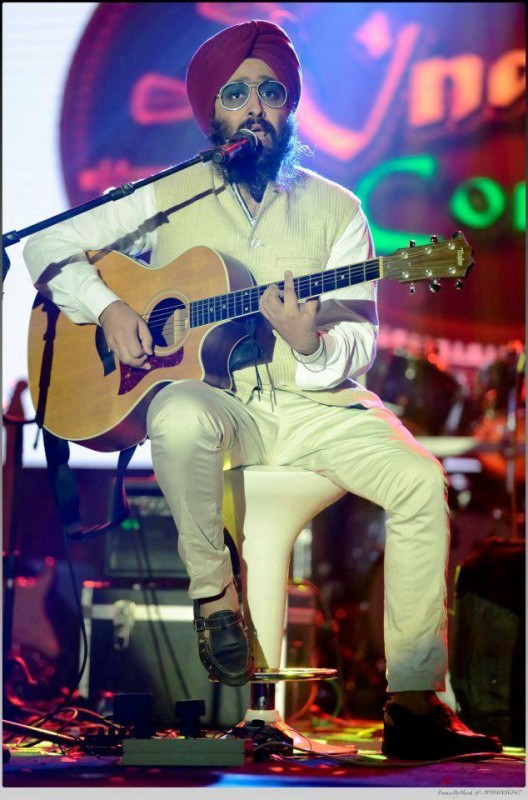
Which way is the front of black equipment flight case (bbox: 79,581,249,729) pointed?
toward the camera

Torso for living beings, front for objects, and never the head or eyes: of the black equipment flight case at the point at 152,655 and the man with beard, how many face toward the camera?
2

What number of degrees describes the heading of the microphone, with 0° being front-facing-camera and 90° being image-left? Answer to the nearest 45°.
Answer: approximately 225°

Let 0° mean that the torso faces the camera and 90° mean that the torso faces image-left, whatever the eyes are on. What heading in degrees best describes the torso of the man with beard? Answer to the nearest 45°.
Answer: approximately 0°

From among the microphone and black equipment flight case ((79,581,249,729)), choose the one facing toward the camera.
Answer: the black equipment flight case

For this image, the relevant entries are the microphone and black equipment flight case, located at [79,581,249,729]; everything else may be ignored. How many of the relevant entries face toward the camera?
1

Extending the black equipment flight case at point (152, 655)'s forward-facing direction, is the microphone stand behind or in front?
in front

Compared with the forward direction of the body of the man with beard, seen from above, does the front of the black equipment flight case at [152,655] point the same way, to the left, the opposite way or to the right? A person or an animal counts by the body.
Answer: the same way

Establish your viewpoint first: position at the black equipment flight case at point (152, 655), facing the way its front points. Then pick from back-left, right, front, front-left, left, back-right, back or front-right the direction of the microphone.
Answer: front

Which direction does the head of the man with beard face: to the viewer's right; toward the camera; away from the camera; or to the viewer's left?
toward the camera

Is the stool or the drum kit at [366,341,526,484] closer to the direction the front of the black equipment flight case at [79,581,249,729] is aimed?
the stool
